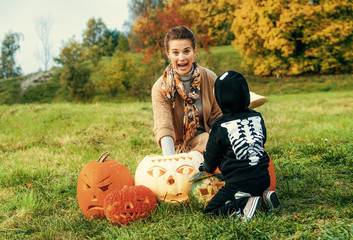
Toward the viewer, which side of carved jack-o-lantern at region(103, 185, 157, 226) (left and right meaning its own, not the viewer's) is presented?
front

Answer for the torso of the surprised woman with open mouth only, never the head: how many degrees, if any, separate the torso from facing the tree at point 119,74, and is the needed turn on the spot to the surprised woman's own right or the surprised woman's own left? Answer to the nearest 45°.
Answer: approximately 180°

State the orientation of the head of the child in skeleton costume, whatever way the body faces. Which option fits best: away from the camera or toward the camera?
away from the camera

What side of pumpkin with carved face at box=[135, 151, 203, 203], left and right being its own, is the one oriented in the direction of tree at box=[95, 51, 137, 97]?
back

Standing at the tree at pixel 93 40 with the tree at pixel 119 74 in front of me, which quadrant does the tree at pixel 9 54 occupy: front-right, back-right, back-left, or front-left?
back-right

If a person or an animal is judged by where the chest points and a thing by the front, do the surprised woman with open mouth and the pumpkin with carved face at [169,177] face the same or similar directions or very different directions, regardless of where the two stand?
same or similar directions

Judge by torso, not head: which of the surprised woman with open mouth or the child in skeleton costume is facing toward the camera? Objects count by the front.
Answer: the surprised woman with open mouth

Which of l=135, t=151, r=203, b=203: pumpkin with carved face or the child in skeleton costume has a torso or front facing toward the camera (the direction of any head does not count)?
the pumpkin with carved face

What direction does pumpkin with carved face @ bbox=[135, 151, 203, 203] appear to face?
toward the camera

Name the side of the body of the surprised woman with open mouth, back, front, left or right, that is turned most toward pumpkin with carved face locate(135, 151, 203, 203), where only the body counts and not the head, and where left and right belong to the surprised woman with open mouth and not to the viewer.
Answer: front

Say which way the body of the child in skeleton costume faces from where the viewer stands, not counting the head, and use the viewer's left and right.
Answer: facing away from the viewer and to the left of the viewer

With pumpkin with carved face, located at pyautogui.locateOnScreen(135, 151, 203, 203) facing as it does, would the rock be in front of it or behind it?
behind

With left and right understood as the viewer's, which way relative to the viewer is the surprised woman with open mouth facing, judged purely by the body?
facing the viewer

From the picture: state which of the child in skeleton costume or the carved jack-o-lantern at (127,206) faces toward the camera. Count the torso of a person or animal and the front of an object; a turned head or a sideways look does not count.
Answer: the carved jack-o-lantern

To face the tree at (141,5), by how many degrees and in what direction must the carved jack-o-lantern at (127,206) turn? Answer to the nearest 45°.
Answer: approximately 180°
